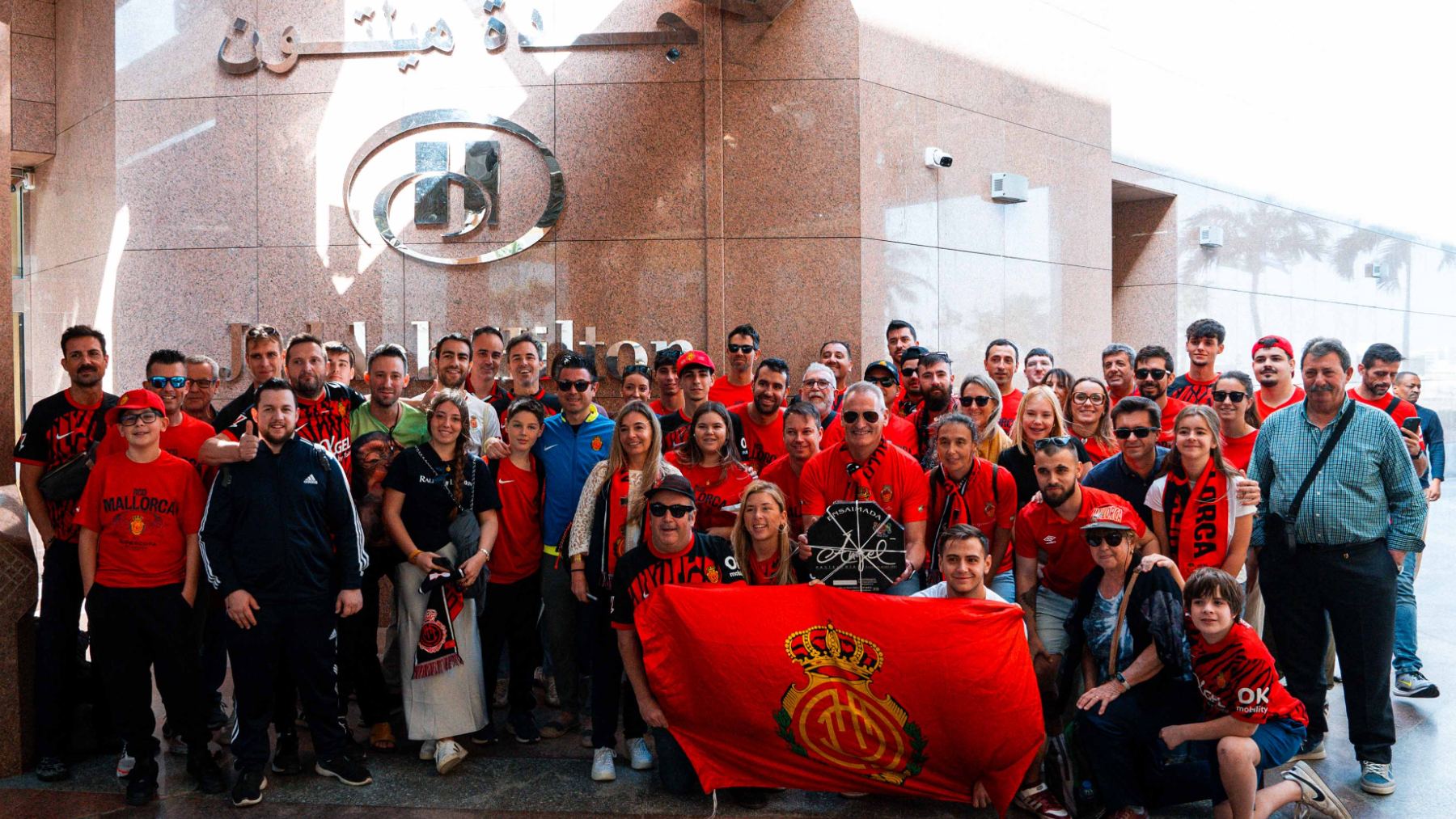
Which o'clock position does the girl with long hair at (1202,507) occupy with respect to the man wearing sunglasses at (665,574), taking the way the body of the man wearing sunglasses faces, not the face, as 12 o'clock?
The girl with long hair is roughly at 9 o'clock from the man wearing sunglasses.

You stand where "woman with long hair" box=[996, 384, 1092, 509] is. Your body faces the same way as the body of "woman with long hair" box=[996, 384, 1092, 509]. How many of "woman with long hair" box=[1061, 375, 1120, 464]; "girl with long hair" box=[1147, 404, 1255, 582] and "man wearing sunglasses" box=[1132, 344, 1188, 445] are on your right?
0

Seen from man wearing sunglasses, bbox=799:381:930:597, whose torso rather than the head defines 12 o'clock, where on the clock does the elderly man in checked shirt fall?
The elderly man in checked shirt is roughly at 9 o'clock from the man wearing sunglasses.

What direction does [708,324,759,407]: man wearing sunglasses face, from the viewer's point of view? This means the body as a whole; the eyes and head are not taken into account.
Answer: toward the camera

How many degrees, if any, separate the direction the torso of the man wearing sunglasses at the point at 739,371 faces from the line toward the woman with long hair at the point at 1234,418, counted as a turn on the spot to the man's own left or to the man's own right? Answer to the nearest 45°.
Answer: approximately 45° to the man's own left

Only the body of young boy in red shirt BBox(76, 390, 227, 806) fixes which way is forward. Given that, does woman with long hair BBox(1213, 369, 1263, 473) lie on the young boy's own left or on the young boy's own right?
on the young boy's own left

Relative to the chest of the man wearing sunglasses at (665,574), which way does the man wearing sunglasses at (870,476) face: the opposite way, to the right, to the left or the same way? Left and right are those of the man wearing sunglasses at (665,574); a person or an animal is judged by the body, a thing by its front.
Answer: the same way

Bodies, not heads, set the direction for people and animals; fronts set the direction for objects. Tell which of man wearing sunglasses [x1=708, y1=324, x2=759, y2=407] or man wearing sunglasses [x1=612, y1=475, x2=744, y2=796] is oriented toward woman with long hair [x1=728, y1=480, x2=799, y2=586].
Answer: man wearing sunglasses [x1=708, y1=324, x2=759, y2=407]

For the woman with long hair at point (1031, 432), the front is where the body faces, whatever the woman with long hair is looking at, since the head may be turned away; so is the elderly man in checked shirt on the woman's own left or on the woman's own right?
on the woman's own left

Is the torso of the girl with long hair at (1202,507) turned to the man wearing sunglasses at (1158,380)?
no

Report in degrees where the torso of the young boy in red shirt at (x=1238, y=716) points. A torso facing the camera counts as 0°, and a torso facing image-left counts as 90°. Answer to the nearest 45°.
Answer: approximately 45°

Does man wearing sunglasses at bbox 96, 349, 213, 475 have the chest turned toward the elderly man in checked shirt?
no

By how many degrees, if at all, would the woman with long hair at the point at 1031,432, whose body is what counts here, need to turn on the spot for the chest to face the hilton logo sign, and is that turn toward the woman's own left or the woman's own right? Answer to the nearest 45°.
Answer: approximately 135° to the woman's own right

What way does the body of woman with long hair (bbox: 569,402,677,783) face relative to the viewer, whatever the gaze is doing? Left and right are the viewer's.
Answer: facing the viewer

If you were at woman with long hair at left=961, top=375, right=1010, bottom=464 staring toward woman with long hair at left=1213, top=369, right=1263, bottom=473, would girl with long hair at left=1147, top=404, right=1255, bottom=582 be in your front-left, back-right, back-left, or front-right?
front-right

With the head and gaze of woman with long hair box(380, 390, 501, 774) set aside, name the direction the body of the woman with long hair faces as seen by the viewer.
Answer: toward the camera

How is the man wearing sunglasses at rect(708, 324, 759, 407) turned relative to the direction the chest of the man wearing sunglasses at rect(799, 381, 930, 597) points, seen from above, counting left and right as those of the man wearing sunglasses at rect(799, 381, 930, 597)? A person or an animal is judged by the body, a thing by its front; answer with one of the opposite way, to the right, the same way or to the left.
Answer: the same way

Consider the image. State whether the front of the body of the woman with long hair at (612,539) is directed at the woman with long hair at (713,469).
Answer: no

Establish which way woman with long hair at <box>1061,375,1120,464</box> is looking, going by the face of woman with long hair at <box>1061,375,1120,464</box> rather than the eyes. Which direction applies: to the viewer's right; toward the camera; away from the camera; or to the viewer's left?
toward the camera

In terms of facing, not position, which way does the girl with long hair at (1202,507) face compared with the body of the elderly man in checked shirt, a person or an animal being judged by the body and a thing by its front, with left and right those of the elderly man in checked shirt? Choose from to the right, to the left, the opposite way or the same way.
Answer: the same way

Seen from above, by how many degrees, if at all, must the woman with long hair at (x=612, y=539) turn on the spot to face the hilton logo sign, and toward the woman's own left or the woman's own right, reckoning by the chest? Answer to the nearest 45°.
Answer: approximately 180°

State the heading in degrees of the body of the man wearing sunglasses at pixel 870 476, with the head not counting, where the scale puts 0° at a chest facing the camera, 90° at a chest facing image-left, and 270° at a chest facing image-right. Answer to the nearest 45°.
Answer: approximately 0°

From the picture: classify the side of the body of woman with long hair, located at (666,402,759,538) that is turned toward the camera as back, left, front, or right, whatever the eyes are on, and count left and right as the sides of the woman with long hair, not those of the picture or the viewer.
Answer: front
